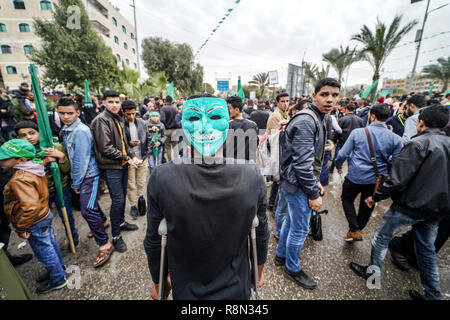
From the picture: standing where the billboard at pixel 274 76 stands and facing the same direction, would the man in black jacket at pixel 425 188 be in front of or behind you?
in front

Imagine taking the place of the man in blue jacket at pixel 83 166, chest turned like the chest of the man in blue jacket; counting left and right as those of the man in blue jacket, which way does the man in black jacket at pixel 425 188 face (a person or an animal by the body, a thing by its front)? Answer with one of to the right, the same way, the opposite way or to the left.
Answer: the opposite way

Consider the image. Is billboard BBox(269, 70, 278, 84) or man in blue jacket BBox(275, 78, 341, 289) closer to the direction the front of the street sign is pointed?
the man in blue jacket

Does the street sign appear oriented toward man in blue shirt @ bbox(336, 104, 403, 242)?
yes

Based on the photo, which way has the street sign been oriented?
toward the camera

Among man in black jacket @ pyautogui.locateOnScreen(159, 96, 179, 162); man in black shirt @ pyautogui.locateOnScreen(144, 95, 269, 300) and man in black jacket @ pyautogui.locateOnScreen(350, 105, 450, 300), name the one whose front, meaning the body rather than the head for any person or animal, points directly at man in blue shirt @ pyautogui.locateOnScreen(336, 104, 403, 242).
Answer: man in black jacket @ pyautogui.locateOnScreen(350, 105, 450, 300)

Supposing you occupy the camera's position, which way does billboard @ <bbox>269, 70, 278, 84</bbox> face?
facing the viewer

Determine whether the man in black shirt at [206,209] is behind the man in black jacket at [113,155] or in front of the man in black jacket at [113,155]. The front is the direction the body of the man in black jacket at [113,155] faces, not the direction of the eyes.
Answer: in front

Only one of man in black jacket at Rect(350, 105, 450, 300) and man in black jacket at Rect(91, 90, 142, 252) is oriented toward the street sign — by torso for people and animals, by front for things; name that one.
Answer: man in black jacket at Rect(350, 105, 450, 300)
